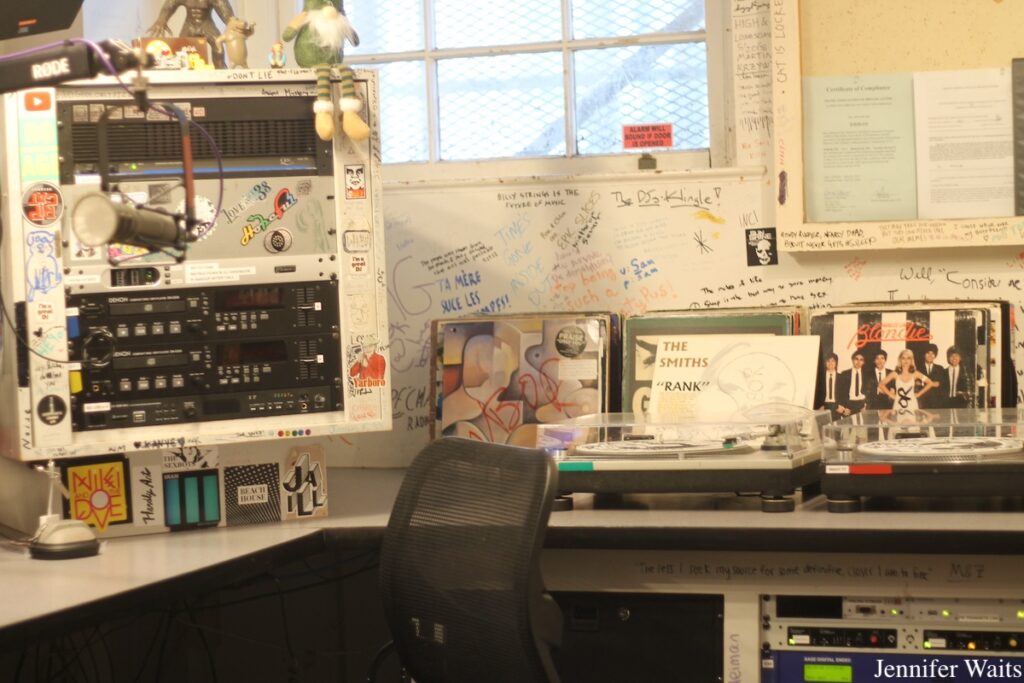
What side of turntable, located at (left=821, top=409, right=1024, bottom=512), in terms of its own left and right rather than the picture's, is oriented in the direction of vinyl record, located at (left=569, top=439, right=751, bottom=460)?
right

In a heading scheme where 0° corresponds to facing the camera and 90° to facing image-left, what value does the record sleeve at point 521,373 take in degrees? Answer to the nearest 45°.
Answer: approximately 0°

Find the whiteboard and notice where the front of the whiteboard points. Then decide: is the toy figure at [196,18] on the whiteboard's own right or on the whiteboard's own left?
on the whiteboard's own right

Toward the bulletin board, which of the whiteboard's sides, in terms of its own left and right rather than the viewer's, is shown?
left

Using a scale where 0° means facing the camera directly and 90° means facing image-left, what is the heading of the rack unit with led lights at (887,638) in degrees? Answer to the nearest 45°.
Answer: approximately 0°

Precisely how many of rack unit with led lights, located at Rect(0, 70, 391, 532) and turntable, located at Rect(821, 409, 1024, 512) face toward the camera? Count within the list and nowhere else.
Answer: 2
